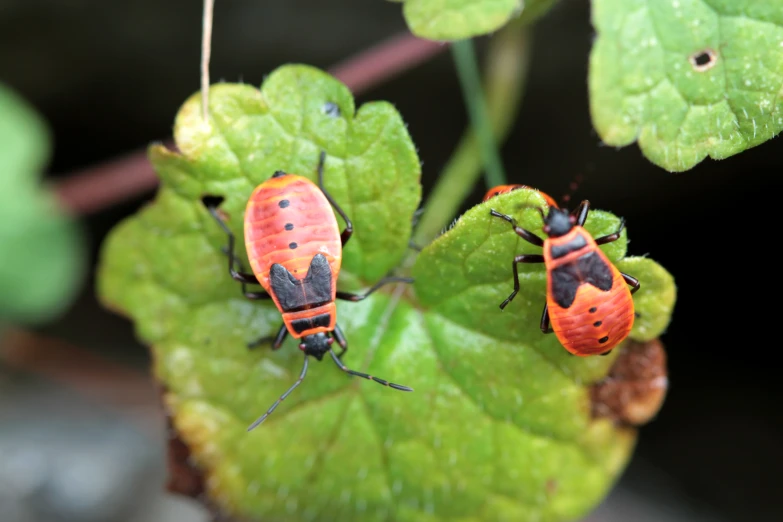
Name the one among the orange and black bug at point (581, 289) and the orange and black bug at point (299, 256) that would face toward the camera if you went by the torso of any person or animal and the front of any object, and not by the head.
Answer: the orange and black bug at point (299, 256)

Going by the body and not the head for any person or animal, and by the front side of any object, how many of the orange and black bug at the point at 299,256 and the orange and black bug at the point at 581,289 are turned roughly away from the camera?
1

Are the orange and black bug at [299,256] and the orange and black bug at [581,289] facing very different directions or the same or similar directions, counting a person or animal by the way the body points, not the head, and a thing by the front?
very different directions

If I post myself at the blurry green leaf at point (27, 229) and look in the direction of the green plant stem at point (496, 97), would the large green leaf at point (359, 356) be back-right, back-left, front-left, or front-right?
front-right

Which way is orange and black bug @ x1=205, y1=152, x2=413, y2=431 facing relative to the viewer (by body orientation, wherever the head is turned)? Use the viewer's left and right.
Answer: facing the viewer

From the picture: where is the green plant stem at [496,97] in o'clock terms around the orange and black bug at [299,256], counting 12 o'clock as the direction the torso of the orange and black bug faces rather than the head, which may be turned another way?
The green plant stem is roughly at 7 o'clock from the orange and black bug.

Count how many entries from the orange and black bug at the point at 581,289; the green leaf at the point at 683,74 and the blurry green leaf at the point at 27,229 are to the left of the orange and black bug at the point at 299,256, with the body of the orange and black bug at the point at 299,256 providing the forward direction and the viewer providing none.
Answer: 2

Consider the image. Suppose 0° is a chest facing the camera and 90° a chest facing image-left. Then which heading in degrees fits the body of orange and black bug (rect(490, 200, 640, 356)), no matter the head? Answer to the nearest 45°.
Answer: approximately 180°

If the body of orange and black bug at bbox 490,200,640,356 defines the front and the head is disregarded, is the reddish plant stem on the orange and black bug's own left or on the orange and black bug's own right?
on the orange and black bug's own left
